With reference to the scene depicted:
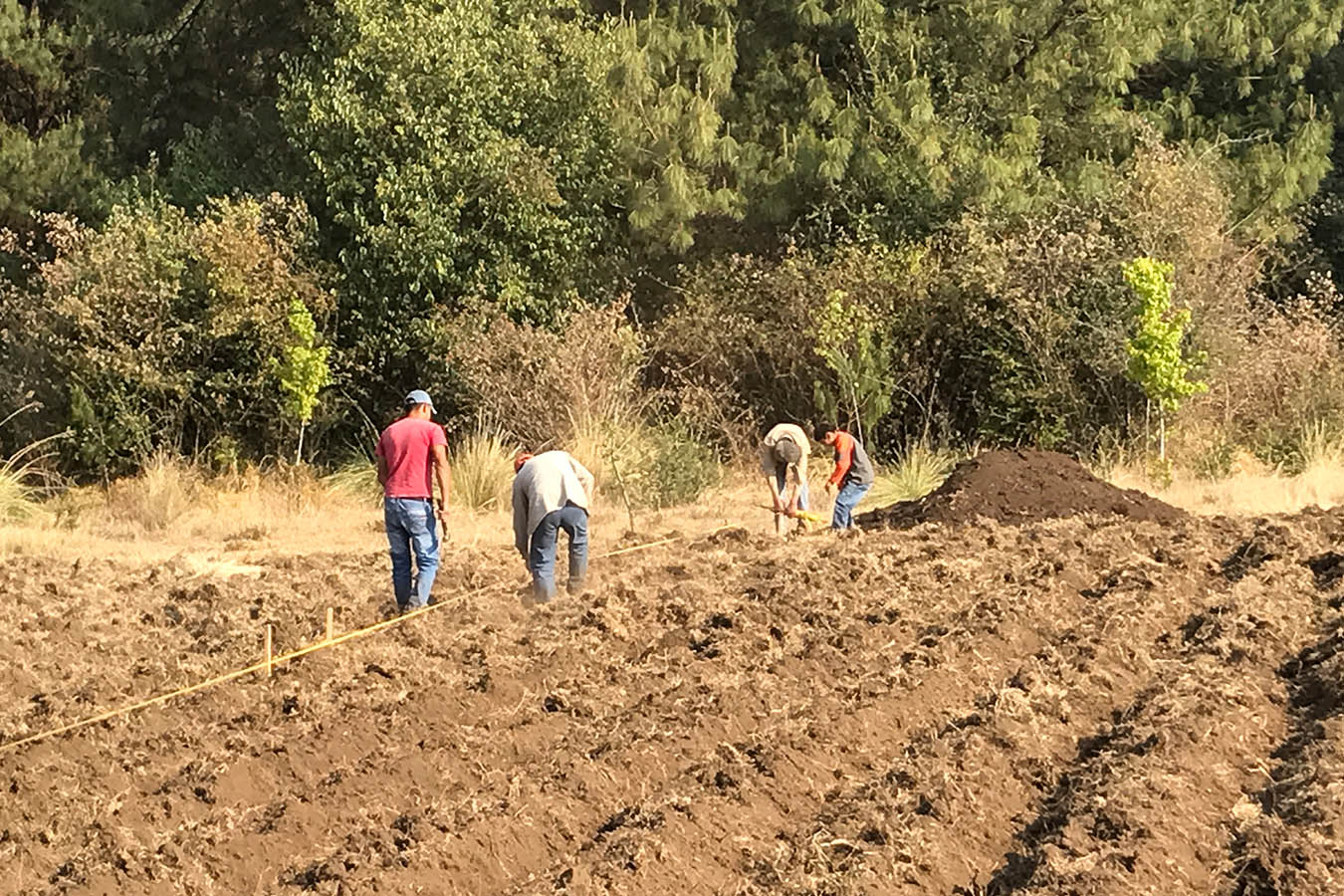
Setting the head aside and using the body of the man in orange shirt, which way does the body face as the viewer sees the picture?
to the viewer's left

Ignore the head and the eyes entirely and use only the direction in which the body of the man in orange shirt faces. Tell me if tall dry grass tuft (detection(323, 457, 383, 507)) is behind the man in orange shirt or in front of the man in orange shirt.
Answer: in front

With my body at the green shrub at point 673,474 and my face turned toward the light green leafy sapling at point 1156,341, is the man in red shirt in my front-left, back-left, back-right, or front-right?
back-right

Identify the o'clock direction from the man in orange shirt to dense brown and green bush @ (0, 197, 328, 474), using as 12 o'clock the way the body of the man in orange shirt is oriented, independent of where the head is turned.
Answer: The dense brown and green bush is roughly at 1 o'clock from the man in orange shirt.

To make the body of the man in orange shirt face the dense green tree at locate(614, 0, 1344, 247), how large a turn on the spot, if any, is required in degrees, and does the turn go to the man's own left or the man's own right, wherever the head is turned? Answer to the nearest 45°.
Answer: approximately 90° to the man's own right

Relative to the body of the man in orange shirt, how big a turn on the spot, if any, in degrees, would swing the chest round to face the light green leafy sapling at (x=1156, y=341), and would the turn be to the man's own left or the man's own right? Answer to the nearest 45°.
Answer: approximately 135° to the man's own right

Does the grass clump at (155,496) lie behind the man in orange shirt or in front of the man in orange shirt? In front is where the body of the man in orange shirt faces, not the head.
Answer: in front

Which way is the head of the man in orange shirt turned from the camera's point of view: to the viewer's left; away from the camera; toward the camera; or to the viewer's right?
to the viewer's left

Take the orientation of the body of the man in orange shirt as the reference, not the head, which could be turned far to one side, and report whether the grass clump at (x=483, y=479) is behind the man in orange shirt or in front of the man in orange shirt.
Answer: in front

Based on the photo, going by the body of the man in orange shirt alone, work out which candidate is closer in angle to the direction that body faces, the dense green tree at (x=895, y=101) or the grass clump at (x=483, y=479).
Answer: the grass clump

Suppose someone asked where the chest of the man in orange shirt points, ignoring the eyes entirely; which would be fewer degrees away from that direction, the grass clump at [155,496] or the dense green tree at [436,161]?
the grass clump
